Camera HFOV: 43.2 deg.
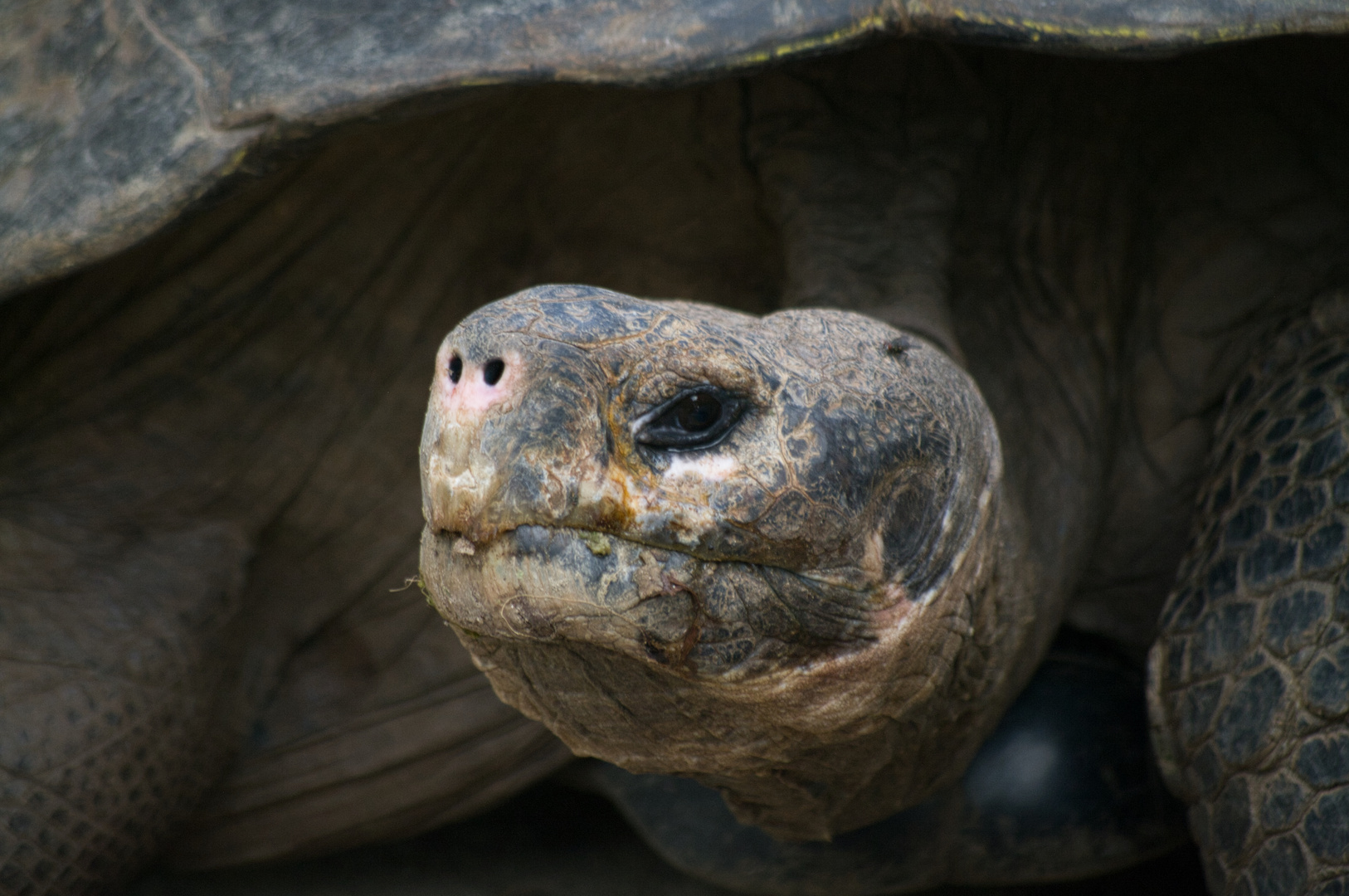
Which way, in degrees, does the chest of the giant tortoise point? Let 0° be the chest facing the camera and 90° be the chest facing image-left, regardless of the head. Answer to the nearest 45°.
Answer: approximately 45°
